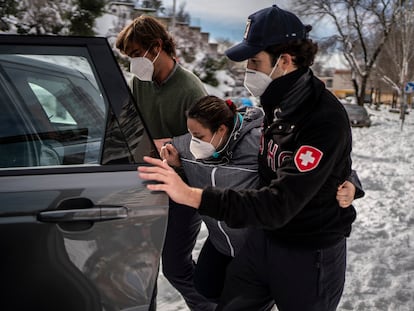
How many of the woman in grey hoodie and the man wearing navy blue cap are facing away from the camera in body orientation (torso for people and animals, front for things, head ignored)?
0

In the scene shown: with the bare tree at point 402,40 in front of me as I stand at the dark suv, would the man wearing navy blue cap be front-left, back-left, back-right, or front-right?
front-right

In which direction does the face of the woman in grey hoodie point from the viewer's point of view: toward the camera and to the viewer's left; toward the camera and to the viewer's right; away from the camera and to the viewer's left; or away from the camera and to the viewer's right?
toward the camera and to the viewer's left

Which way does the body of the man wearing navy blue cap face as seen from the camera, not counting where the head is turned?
to the viewer's left

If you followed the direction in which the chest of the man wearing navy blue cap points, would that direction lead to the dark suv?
yes

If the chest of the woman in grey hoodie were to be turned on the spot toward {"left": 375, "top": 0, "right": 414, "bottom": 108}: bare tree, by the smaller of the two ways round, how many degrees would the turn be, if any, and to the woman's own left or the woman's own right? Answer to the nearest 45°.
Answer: approximately 135° to the woman's own right

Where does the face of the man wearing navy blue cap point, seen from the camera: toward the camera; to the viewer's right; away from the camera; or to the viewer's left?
to the viewer's left

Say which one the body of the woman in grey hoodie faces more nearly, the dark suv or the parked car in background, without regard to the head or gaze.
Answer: the dark suv

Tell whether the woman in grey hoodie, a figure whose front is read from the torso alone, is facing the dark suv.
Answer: yes

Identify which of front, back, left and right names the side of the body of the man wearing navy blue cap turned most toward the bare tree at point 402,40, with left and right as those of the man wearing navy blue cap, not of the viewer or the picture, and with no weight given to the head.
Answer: right

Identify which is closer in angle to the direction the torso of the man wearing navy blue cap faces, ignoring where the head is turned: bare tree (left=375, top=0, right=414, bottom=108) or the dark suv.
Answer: the dark suv

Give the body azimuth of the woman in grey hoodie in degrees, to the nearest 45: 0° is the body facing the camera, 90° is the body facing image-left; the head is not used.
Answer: approximately 45°
